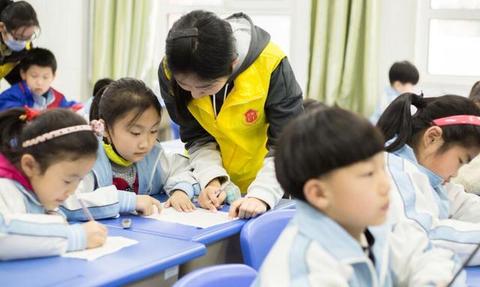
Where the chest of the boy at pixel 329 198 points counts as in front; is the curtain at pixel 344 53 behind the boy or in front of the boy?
behind

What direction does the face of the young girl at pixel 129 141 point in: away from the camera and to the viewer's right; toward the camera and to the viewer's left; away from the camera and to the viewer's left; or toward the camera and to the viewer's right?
toward the camera and to the viewer's right

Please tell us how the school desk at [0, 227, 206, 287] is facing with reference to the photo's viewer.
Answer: facing away from the viewer and to the left of the viewer

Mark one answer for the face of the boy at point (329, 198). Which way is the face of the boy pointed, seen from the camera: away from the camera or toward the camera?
toward the camera

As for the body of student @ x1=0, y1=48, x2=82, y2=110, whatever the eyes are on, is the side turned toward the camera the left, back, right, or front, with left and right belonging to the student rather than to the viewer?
front

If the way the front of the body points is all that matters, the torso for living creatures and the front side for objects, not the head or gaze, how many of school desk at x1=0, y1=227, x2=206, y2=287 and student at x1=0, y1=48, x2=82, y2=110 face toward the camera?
1

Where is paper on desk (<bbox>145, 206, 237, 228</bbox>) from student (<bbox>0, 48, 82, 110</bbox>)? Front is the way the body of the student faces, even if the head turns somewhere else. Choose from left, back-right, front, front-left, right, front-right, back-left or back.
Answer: front

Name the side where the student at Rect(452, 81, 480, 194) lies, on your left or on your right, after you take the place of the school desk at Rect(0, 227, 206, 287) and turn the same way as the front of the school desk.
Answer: on your right

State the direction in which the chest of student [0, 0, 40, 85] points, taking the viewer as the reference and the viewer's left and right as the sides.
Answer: facing the viewer and to the right of the viewer

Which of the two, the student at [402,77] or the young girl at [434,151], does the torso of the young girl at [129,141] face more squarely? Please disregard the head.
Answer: the young girl

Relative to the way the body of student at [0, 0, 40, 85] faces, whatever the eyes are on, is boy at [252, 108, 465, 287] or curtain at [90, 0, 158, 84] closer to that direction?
the boy
